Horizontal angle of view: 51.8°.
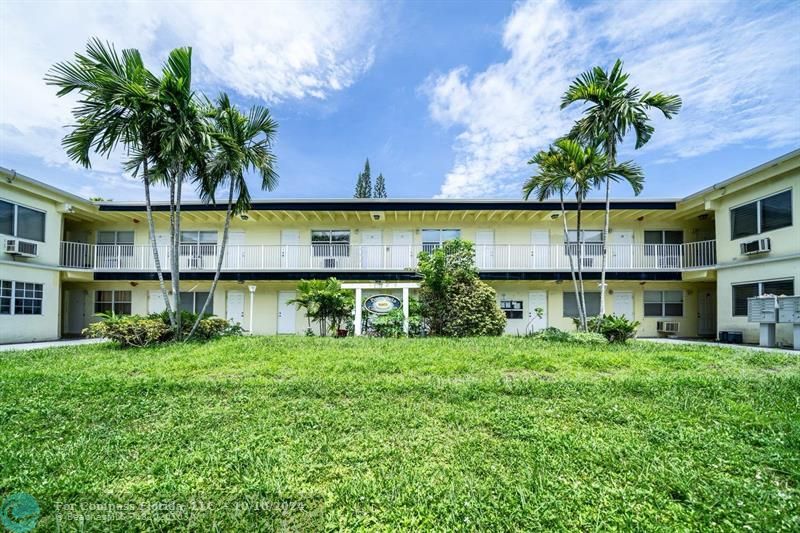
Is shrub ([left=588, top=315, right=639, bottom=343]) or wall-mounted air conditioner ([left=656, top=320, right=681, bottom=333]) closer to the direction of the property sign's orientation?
the shrub

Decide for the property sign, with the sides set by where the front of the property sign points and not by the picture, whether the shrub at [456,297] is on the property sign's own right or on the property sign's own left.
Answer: on the property sign's own left

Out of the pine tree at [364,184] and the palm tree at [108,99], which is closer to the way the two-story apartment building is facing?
the palm tree

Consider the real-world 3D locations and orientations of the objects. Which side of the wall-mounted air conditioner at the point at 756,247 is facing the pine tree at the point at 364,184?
right

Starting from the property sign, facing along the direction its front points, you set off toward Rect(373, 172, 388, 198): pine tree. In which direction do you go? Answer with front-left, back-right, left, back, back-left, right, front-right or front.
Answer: back

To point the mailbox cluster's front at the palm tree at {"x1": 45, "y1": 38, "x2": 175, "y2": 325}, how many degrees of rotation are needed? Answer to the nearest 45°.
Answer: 0° — it already faces it

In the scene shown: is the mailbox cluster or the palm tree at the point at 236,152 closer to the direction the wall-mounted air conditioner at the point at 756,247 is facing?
the palm tree

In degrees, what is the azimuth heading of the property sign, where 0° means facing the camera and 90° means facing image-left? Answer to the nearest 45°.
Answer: approximately 0°

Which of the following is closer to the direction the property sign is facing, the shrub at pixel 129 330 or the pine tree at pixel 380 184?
the shrub

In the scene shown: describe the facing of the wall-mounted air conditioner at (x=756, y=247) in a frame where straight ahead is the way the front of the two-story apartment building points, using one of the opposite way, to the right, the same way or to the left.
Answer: to the right

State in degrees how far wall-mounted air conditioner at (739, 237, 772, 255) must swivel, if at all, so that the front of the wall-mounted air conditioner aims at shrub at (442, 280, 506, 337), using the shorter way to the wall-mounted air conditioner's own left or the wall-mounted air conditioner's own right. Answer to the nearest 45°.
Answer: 0° — it already faces it
